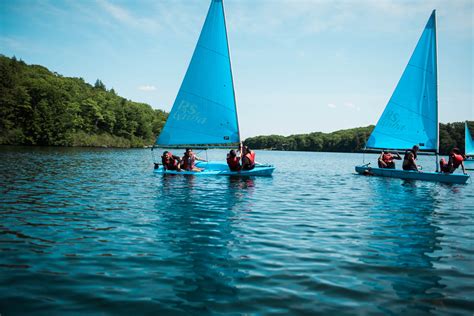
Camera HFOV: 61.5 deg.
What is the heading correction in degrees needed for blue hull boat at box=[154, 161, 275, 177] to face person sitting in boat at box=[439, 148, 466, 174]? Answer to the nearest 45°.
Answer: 0° — it already faces them

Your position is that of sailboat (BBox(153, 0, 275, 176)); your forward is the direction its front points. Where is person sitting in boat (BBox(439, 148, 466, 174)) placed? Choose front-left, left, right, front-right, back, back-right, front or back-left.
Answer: front

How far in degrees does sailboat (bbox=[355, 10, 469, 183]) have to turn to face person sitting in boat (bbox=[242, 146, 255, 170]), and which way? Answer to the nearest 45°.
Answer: approximately 135° to its right

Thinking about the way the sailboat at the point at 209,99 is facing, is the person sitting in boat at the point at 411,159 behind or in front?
in front

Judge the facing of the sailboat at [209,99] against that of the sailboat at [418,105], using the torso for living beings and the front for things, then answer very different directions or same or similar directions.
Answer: same or similar directions

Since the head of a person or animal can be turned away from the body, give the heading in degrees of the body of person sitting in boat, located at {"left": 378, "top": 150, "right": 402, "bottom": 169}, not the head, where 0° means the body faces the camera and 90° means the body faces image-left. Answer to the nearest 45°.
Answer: approximately 0°

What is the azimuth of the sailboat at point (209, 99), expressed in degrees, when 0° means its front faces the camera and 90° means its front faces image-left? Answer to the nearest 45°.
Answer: approximately 270°

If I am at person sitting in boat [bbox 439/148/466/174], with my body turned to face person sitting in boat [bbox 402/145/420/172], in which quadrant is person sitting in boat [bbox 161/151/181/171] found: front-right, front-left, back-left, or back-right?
front-left

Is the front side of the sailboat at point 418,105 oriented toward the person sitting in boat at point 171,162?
no

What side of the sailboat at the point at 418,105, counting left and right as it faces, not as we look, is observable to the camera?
right

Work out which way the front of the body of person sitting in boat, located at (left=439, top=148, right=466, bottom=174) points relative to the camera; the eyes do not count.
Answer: to the viewer's left

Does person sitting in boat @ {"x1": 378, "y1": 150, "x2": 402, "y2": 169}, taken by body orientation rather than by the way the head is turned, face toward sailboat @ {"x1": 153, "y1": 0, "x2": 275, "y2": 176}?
no

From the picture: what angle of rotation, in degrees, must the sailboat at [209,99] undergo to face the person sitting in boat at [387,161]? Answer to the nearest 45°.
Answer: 0° — it already faces them

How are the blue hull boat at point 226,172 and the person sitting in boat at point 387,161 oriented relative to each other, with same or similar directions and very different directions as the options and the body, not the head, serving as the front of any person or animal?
same or similar directions

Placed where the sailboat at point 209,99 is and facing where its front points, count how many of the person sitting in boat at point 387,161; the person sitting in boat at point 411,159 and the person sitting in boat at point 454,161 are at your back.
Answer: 0
